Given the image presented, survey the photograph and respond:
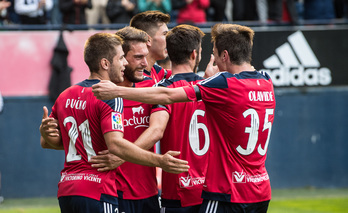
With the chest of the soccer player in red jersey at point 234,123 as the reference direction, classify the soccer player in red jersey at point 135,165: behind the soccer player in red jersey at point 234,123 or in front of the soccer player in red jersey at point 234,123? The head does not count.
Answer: in front

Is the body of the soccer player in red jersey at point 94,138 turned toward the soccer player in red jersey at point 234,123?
no

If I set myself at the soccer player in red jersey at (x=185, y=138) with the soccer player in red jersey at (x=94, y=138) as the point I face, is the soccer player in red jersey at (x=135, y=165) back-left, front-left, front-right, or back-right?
front-right

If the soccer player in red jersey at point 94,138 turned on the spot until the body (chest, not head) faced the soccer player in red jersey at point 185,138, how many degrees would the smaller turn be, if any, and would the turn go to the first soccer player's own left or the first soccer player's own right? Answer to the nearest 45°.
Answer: approximately 45° to the first soccer player's own right

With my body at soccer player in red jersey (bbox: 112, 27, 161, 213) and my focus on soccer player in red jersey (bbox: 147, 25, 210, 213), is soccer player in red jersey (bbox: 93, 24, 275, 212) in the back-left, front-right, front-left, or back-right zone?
front-right

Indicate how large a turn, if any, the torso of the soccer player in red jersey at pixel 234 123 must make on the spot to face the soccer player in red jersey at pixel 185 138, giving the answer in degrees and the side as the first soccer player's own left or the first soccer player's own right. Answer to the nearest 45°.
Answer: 0° — they already face them

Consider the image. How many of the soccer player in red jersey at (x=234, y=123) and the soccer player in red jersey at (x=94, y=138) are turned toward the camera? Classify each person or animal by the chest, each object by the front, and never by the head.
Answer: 0

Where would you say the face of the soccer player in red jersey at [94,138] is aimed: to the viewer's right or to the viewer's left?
to the viewer's right

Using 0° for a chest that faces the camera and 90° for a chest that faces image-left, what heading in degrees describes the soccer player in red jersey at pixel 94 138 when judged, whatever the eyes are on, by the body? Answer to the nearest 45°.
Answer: approximately 225°

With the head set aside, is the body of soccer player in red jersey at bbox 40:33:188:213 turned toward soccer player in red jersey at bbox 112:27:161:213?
yes
